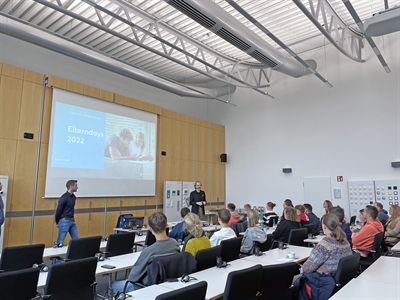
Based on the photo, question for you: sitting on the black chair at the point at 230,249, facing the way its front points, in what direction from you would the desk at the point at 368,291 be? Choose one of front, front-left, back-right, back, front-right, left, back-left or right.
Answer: back

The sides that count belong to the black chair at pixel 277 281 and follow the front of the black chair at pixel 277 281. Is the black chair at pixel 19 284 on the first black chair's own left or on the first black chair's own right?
on the first black chair's own left

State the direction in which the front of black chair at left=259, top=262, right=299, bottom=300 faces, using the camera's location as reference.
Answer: facing away from the viewer and to the left of the viewer

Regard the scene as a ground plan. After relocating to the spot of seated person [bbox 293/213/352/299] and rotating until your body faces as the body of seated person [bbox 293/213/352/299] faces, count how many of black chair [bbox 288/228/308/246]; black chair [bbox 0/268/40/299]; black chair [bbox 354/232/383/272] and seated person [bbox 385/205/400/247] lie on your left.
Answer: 1

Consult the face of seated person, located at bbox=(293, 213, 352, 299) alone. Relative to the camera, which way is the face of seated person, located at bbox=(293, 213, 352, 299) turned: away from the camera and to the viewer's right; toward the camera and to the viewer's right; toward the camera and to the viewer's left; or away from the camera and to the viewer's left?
away from the camera and to the viewer's left

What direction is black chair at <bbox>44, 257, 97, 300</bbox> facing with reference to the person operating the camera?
facing away from the viewer and to the left of the viewer

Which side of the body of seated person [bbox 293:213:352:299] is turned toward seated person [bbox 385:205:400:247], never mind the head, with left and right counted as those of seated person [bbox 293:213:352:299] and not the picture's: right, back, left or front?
right

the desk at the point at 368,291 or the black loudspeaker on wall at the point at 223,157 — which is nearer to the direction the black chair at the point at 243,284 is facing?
the black loudspeaker on wall

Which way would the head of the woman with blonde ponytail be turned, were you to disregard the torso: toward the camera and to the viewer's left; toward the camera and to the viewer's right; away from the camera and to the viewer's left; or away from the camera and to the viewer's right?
away from the camera and to the viewer's left

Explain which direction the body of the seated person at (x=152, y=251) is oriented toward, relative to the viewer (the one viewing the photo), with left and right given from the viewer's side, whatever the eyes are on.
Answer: facing away from the viewer and to the left of the viewer

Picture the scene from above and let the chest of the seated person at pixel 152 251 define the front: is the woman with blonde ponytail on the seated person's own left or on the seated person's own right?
on the seated person's own right

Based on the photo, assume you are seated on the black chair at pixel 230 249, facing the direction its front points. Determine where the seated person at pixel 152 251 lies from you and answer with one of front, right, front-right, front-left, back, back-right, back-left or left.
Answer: left
